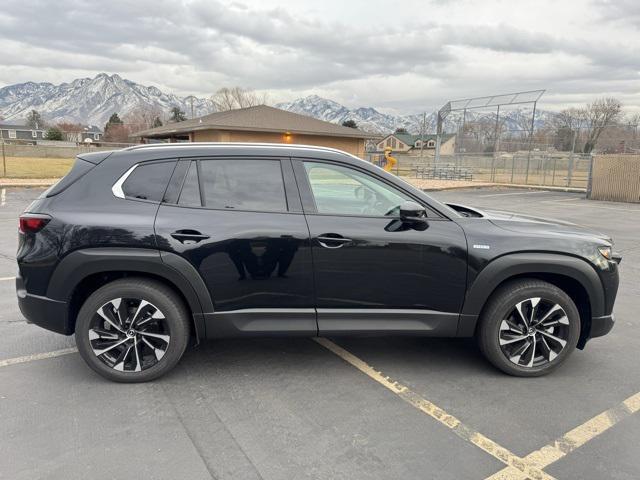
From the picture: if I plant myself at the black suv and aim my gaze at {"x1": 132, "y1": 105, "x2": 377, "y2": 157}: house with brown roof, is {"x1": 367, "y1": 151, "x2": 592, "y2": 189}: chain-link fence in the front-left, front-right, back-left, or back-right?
front-right

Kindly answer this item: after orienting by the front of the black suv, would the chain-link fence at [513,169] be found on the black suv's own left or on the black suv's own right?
on the black suv's own left

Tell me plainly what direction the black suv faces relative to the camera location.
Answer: facing to the right of the viewer

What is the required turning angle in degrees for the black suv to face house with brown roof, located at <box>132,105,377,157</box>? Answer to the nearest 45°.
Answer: approximately 90° to its left
